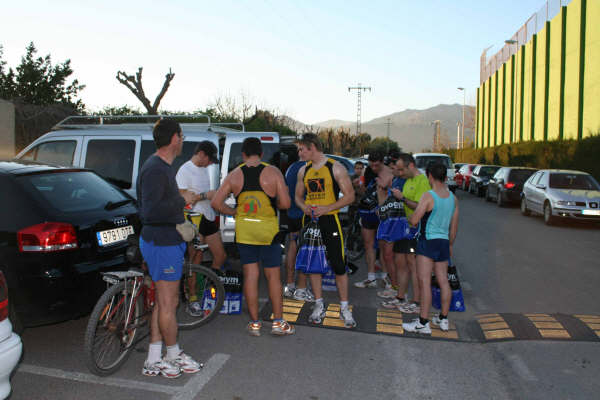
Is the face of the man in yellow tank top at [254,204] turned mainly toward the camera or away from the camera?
away from the camera

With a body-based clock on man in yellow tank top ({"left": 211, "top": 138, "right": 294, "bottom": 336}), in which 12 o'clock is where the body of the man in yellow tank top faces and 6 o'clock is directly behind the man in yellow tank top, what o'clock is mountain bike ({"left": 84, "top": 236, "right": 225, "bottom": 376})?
The mountain bike is roughly at 8 o'clock from the man in yellow tank top.

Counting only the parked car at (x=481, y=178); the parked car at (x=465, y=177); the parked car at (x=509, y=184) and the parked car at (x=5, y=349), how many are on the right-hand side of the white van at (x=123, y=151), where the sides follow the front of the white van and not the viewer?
3

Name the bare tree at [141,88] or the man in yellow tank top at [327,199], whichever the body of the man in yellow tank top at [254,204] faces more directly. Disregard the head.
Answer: the bare tree

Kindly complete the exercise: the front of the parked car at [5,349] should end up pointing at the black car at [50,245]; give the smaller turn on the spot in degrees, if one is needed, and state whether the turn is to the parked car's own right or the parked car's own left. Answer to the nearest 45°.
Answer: approximately 45° to the parked car's own right

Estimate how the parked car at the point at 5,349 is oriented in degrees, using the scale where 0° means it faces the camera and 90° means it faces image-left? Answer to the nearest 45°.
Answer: approximately 135°

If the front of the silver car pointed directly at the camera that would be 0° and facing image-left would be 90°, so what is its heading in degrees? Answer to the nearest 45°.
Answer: approximately 315°

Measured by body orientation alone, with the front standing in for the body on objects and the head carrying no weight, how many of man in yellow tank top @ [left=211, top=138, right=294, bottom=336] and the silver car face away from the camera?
1

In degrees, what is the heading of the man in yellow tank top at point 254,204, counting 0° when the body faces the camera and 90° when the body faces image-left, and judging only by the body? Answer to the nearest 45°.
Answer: approximately 180°

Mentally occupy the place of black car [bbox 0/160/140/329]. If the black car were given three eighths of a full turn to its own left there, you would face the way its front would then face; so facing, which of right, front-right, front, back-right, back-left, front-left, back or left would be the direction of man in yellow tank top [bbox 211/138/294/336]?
left

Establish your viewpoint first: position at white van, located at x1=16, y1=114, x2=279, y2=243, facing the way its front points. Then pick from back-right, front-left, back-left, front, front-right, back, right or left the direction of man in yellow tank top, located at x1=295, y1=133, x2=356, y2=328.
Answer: back

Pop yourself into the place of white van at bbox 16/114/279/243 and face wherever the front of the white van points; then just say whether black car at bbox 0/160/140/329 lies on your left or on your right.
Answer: on your left

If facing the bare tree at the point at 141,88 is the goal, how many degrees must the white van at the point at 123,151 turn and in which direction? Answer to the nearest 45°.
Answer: approximately 45° to its right

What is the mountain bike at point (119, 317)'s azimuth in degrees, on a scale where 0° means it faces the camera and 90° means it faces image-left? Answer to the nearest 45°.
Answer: approximately 225°

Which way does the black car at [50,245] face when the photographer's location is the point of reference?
facing away from the viewer and to the left of the viewer

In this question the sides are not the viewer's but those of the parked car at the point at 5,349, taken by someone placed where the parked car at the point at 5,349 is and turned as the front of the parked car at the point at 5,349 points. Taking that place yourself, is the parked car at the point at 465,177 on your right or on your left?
on your right
